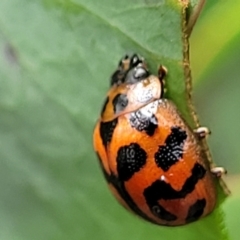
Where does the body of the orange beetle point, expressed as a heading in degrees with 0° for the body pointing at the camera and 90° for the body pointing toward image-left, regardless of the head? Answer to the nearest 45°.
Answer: approximately 180°
